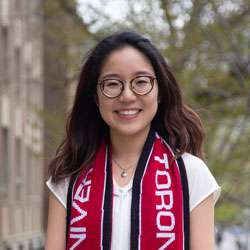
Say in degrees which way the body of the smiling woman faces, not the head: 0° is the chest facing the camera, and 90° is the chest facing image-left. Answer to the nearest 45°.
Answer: approximately 0°
